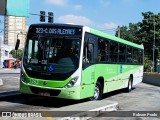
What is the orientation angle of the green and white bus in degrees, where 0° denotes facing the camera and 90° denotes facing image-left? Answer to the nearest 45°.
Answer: approximately 45°
